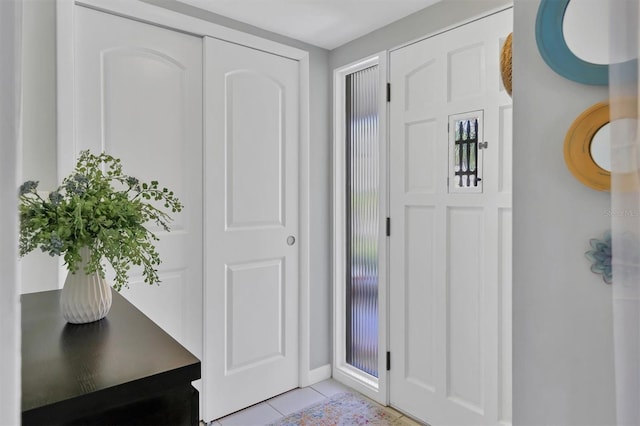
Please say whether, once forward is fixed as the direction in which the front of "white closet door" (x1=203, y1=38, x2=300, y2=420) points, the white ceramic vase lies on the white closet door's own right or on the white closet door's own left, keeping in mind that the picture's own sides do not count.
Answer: on the white closet door's own right

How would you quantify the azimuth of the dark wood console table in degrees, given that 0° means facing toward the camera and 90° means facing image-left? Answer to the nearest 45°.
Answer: approximately 315°

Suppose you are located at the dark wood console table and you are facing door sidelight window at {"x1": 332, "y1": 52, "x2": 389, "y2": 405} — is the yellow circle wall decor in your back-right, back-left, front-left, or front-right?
front-right

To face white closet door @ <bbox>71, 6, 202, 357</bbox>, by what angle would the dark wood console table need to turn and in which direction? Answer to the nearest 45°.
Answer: approximately 135° to its left

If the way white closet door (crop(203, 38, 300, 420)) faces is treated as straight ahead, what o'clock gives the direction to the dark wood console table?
The dark wood console table is roughly at 2 o'clock from the white closet door.

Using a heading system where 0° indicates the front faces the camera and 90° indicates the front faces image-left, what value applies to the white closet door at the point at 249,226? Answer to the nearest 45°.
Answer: approximately 315°

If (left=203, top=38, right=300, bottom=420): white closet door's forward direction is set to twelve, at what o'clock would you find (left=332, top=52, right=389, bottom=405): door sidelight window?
The door sidelight window is roughly at 10 o'clock from the white closet door.

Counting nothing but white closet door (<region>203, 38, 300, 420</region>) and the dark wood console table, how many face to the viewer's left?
0

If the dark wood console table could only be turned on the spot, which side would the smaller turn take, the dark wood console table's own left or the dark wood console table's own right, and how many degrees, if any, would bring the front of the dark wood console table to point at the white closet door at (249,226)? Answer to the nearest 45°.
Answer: approximately 90° to the dark wood console table's own left

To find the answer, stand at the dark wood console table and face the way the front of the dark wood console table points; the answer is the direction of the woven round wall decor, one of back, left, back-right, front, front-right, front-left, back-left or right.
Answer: front-left
